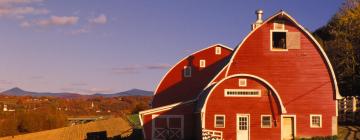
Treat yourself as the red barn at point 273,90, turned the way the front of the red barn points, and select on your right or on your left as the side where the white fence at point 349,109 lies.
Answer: on your left

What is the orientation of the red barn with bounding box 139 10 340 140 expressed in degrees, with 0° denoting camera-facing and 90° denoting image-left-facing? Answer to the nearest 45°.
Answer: approximately 0°
